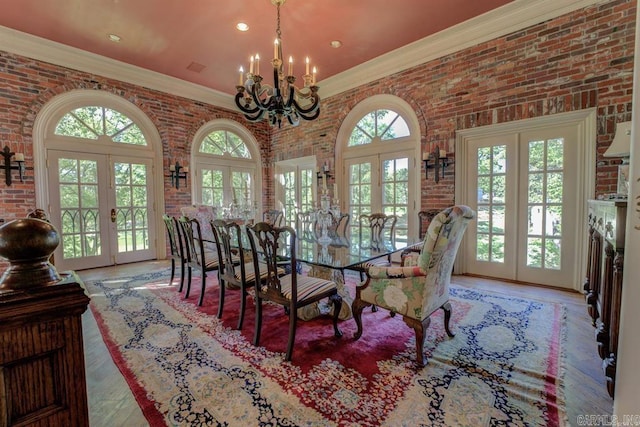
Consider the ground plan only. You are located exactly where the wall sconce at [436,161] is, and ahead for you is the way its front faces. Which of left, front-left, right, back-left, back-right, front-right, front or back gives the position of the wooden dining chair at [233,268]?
front

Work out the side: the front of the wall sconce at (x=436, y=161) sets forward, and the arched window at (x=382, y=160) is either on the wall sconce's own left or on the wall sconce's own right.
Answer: on the wall sconce's own right

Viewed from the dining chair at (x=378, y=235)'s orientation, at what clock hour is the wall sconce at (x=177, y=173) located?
The wall sconce is roughly at 2 o'clock from the dining chair.

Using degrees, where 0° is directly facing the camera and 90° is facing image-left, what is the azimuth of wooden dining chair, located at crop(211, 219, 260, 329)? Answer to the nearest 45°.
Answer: approximately 225°

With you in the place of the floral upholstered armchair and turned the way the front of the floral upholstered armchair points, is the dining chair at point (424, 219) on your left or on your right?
on your right

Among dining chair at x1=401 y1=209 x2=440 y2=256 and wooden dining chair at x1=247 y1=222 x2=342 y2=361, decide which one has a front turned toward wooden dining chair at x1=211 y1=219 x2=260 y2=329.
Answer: the dining chair

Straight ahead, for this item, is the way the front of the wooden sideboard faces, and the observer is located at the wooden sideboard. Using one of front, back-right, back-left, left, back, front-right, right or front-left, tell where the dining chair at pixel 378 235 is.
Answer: front

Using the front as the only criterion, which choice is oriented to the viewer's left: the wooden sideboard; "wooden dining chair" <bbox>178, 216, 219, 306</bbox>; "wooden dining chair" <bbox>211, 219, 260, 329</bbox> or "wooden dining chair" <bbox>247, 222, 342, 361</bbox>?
the wooden sideboard

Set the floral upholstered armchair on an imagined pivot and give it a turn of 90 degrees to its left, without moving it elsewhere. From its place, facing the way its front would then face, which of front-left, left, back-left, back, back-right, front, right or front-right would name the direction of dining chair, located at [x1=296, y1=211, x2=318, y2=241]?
right

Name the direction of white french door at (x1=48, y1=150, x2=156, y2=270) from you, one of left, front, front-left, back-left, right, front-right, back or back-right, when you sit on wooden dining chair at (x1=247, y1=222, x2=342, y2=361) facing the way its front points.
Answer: left

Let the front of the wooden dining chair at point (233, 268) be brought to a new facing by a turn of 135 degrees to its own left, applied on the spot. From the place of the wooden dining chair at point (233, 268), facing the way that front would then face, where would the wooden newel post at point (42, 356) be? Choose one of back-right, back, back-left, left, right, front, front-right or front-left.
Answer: left

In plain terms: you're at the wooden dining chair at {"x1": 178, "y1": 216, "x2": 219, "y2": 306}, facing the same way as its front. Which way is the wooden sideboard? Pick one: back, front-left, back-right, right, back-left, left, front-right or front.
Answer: right

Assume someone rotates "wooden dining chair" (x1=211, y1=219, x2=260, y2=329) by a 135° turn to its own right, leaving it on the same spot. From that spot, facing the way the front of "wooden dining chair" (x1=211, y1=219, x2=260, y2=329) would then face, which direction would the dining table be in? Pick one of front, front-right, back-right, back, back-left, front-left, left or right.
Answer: left

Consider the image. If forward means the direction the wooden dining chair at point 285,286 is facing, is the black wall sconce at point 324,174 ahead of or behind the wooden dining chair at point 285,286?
ahead

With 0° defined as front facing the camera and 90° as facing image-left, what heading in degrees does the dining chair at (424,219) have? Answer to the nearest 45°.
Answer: approximately 45°

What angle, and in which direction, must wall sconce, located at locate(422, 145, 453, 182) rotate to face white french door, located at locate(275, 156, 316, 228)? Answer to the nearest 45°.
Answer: approximately 90° to its right

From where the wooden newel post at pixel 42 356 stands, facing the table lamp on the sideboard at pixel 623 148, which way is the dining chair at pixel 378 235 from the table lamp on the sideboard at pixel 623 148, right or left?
left

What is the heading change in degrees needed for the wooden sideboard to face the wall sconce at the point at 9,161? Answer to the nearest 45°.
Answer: approximately 45° to its left
